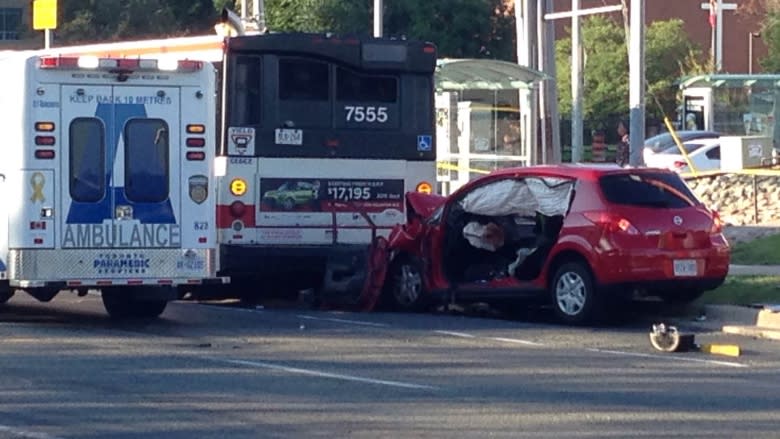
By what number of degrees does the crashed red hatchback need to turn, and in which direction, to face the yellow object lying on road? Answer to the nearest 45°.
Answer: approximately 180°

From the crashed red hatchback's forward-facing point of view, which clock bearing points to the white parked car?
The white parked car is roughly at 2 o'clock from the crashed red hatchback.

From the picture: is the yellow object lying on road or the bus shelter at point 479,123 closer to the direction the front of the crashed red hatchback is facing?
the bus shelter

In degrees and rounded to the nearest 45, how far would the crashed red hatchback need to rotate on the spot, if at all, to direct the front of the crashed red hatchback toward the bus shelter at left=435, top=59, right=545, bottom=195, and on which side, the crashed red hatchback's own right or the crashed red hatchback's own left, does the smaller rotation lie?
approximately 45° to the crashed red hatchback's own right

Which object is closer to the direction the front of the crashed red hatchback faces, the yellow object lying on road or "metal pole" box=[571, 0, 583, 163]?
the metal pole

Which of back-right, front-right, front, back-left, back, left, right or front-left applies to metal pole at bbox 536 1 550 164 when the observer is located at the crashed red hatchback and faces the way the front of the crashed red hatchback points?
front-right

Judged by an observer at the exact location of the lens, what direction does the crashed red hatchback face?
facing away from the viewer and to the left of the viewer

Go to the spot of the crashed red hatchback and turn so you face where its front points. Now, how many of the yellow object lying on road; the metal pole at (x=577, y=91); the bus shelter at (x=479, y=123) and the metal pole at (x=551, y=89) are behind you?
1
